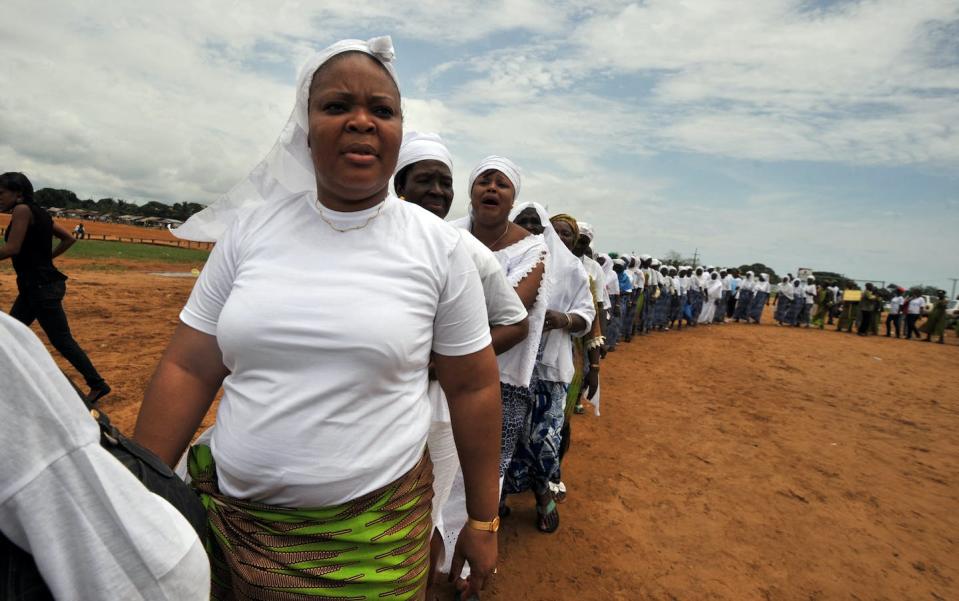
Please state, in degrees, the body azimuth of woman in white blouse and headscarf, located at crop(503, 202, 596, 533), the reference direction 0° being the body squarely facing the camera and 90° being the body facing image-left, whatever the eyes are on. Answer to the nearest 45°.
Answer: approximately 45°

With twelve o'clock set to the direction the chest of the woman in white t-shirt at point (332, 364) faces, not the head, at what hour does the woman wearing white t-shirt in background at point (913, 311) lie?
The woman wearing white t-shirt in background is roughly at 8 o'clock from the woman in white t-shirt.

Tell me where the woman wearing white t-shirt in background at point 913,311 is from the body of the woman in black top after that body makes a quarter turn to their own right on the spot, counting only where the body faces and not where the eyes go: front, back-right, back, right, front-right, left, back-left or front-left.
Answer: right

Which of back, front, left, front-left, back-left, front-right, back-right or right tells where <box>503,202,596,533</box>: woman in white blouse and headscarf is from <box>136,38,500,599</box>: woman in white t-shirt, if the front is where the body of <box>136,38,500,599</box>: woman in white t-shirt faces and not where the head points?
back-left

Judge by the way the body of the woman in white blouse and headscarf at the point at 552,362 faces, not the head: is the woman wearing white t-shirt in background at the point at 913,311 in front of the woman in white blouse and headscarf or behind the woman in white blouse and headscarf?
behind

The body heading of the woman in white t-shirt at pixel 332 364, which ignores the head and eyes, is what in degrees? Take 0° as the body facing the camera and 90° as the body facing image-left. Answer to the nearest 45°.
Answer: approximately 0°

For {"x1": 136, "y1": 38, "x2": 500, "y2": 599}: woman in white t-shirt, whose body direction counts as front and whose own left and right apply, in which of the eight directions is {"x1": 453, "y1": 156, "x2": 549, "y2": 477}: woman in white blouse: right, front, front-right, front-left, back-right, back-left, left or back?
back-left

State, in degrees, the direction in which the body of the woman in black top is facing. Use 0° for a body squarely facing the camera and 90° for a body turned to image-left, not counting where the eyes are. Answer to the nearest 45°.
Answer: approximately 90°

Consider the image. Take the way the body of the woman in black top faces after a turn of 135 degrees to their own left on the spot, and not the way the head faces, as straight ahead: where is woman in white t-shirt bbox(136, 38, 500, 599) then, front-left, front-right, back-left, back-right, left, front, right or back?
front-right
